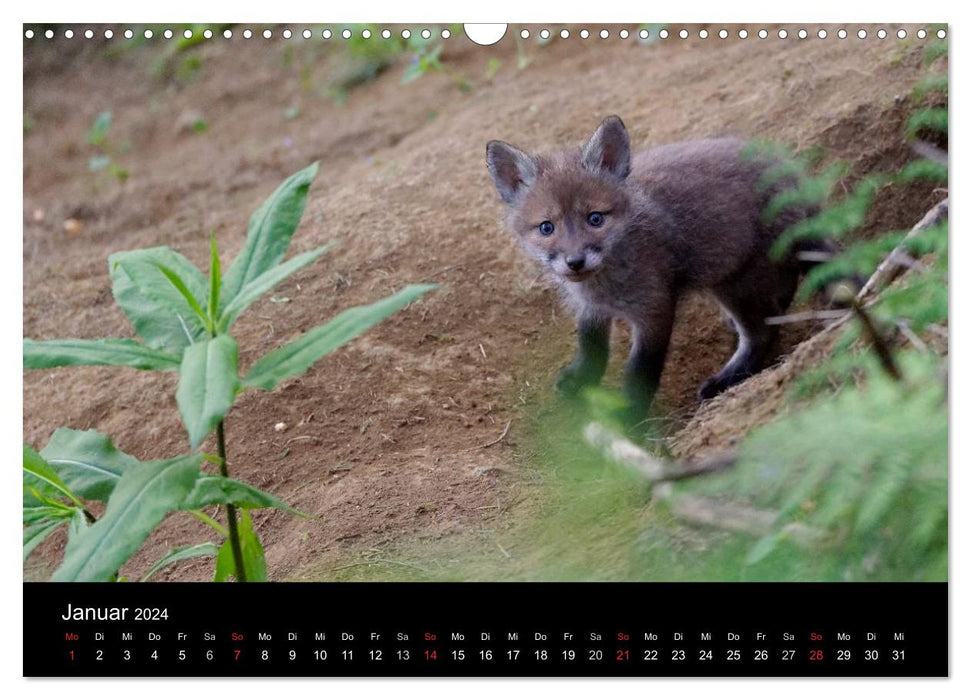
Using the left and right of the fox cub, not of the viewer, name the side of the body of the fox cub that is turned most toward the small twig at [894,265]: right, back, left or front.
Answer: left

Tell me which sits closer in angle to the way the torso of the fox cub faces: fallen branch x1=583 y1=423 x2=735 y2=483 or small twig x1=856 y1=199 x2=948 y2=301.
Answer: the fallen branch

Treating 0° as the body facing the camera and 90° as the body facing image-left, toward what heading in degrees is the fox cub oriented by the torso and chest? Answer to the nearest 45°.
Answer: approximately 45°
